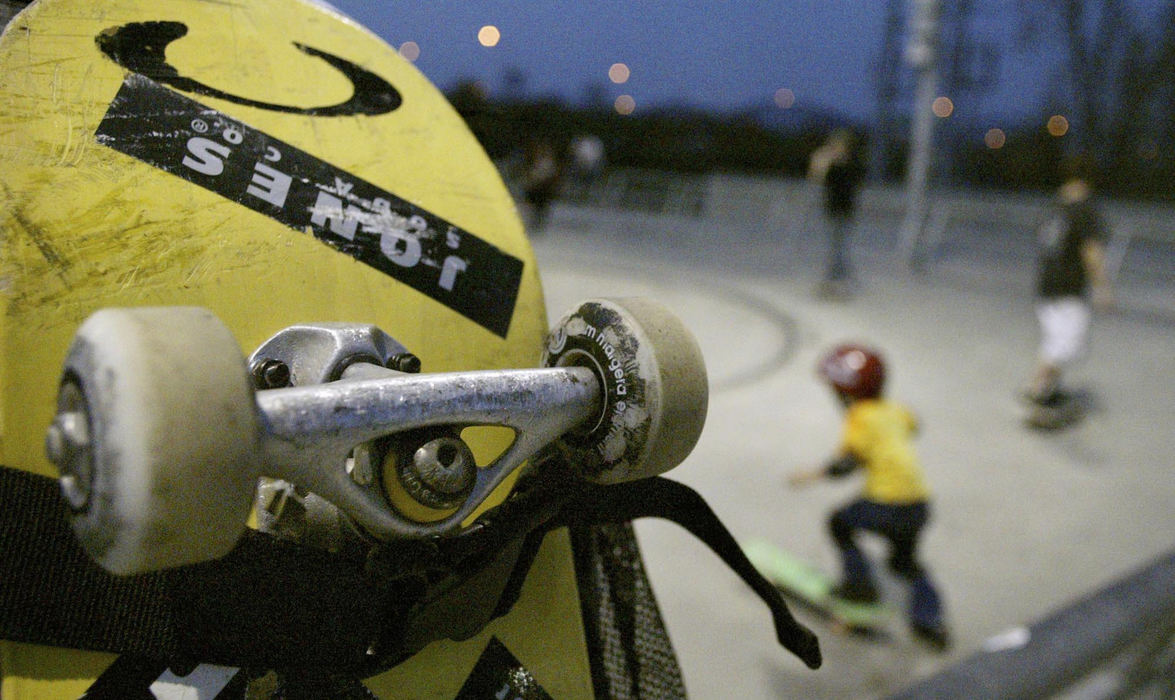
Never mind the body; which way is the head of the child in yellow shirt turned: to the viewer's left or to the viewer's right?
to the viewer's left

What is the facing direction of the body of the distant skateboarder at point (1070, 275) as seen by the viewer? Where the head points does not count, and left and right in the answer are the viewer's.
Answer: facing the viewer and to the left of the viewer

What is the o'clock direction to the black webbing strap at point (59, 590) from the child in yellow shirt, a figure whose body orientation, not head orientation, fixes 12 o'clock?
The black webbing strap is roughly at 8 o'clock from the child in yellow shirt.

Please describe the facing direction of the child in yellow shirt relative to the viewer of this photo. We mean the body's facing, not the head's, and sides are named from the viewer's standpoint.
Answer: facing away from the viewer and to the left of the viewer

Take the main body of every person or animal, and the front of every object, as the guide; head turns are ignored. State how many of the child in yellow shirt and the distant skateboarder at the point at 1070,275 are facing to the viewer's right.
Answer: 0
